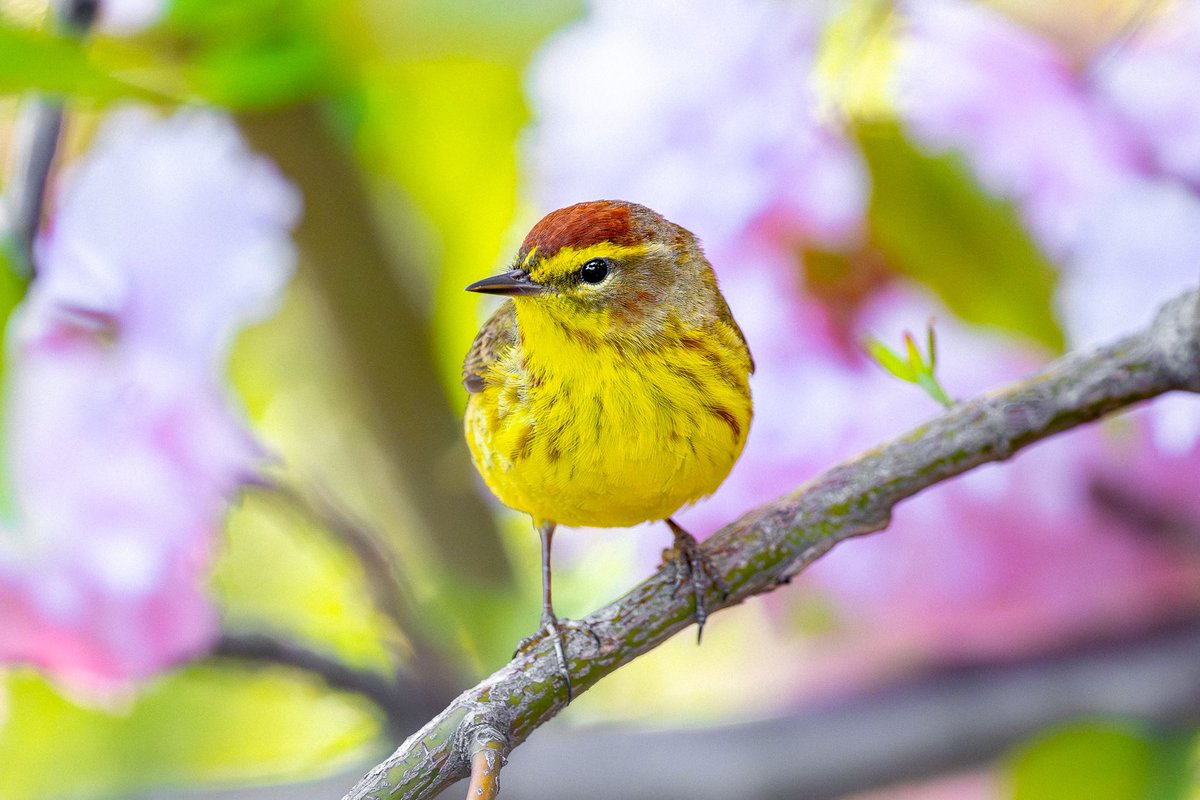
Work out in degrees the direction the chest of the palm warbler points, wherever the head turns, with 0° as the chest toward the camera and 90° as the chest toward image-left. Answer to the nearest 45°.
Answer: approximately 0°
